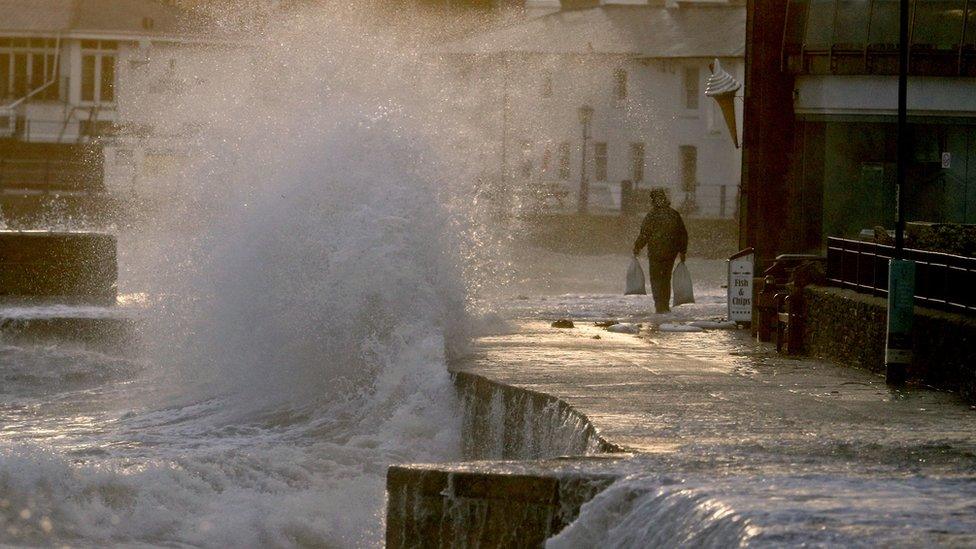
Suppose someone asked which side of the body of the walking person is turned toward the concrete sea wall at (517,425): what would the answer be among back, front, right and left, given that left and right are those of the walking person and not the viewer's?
back

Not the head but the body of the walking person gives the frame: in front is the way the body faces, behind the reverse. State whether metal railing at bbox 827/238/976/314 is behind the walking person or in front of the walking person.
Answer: behind

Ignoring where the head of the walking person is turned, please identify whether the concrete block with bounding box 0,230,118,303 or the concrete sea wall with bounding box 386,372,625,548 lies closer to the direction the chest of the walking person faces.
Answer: the concrete block

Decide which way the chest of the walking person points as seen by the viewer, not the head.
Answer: away from the camera

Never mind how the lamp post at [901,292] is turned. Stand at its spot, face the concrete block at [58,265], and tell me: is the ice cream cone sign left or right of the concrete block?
right
